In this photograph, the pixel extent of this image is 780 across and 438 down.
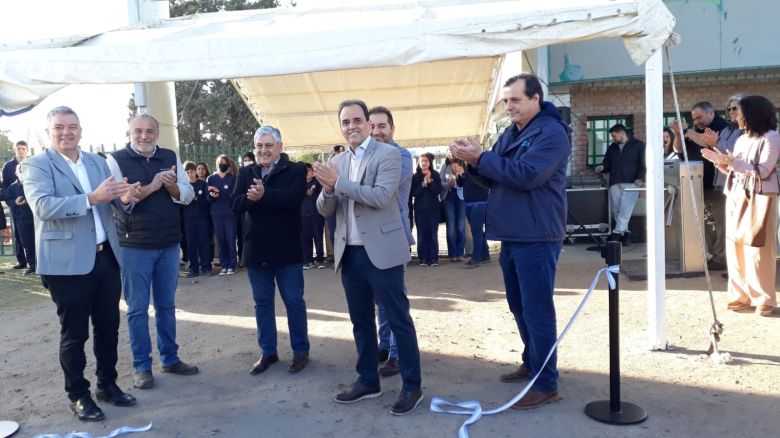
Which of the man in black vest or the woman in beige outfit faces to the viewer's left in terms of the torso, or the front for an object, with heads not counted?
the woman in beige outfit

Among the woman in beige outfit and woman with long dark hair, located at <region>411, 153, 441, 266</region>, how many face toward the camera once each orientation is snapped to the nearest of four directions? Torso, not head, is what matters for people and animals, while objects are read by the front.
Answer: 1

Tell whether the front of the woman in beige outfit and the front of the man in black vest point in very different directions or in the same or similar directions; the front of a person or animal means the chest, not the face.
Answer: very different directions

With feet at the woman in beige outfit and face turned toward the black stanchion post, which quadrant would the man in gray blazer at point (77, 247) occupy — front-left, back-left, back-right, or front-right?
front-right

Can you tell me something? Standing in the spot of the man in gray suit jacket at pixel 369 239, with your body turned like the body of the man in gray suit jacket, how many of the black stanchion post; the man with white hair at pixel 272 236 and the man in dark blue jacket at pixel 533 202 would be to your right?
1

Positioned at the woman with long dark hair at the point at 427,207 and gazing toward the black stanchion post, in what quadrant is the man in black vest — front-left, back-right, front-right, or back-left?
front-right

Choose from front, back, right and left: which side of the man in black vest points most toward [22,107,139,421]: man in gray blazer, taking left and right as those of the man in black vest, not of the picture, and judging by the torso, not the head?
right

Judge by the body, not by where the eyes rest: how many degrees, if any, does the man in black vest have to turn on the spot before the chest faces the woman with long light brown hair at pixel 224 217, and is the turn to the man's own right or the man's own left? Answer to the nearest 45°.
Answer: approximately 135° to the man's own left

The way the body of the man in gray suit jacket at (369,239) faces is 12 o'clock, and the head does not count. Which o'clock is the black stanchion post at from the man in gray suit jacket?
The black stanchion post is roughly at 8 o'clock from the man in gray suit jacket.

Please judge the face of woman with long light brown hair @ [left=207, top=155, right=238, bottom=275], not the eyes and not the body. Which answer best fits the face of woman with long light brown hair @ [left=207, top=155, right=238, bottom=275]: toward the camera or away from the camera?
toward the camera

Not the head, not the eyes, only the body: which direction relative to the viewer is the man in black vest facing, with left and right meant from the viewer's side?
facing the viewer and to the right of the viewer

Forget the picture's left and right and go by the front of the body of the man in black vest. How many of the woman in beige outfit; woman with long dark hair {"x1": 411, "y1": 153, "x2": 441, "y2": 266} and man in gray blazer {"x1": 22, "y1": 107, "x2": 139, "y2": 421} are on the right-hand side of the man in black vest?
1

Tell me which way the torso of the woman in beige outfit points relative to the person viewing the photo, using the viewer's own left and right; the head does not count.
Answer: facing to the left of the viewer

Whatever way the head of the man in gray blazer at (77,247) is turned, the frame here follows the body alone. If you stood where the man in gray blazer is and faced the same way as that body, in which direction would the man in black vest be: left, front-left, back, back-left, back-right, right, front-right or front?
left

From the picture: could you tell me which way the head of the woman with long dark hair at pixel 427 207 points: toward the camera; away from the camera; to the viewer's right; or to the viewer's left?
toward the camera

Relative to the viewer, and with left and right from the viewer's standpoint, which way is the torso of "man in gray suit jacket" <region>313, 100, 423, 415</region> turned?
facing the viewer and to the left of the viewer
